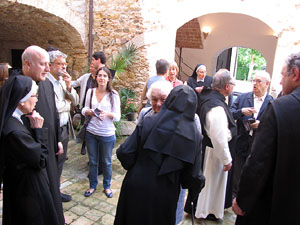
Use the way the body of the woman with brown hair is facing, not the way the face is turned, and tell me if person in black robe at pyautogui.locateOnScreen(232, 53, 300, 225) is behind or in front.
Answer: in front

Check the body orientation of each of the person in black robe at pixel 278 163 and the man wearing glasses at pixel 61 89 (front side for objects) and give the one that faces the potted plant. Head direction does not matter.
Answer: the person in black robe

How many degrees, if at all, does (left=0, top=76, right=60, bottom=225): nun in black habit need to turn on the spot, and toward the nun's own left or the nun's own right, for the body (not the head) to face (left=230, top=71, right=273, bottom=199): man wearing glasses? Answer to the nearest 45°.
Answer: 0° — they already face them

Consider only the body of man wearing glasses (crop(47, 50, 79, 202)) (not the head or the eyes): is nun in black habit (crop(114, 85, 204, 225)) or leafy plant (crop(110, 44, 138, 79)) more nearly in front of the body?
the nun in black habit

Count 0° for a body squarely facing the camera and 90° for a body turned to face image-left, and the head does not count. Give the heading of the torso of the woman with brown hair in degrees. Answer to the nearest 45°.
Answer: approximately 0°

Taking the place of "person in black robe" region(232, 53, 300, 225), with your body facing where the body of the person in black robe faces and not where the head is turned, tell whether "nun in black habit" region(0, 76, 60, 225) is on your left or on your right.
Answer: on your left

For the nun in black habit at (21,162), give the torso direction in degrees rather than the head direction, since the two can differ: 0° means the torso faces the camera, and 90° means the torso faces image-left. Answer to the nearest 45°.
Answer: approximately 270°

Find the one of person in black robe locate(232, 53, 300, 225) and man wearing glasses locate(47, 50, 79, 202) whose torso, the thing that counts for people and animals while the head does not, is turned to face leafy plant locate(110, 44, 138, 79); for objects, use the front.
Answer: the person in black robe

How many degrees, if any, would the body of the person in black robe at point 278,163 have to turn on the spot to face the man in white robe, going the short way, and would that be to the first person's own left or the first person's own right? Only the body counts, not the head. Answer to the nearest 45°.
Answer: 0° — they already face them

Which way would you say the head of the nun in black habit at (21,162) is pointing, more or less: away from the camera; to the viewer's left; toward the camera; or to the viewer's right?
to the viewer's right

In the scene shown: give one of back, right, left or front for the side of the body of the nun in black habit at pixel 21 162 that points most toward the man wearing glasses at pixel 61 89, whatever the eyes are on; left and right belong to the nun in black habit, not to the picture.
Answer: left

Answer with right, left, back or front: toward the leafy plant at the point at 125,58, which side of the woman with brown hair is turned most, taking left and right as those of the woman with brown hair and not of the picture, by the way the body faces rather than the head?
back

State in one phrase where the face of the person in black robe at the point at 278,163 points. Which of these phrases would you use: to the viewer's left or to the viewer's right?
to the viewer's left
